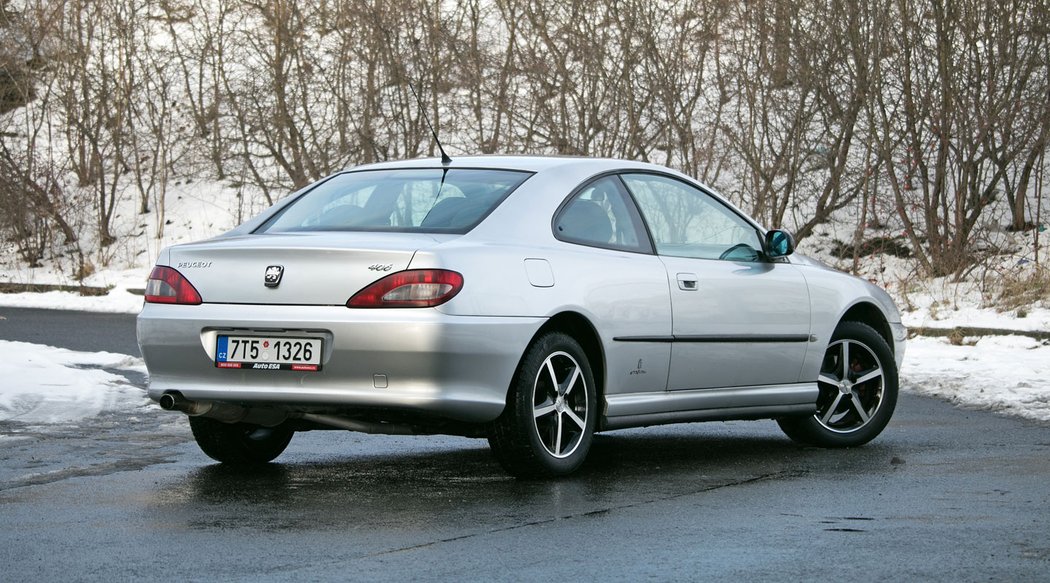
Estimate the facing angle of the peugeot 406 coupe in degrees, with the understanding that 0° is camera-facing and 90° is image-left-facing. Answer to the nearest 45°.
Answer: approximately 225°
